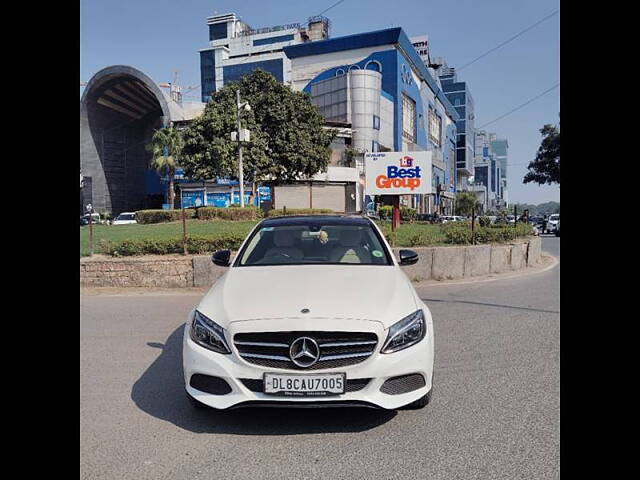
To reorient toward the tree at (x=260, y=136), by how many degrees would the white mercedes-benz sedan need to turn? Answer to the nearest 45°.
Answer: approximately 180°

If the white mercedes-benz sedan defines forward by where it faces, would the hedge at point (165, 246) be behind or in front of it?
behind

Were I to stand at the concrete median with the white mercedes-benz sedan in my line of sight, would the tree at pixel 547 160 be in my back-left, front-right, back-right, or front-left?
back-left

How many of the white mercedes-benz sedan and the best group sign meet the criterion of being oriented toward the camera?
2

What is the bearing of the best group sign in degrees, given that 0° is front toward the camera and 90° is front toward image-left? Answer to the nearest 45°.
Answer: approximately 0°

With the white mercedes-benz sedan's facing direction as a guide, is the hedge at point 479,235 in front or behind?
behind

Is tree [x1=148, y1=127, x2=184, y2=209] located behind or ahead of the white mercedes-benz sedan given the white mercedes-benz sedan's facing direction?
behind

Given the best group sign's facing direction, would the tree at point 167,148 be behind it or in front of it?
behind

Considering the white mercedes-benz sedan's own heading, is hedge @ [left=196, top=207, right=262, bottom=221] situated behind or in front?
behind

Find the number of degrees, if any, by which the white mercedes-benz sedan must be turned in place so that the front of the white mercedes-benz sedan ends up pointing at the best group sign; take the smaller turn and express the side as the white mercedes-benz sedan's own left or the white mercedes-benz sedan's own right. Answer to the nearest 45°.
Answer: approximately 180°
